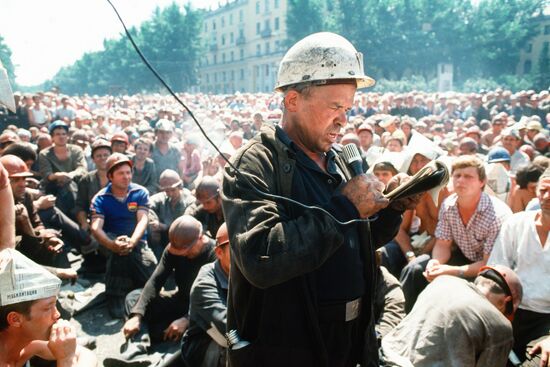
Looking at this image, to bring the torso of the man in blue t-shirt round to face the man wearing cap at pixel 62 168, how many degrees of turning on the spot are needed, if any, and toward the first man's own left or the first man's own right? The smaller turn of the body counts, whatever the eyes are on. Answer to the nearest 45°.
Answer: approximately 180°

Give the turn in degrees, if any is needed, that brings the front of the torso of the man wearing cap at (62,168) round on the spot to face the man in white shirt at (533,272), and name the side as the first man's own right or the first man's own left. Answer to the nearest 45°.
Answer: approximately 45° to the first man's own left

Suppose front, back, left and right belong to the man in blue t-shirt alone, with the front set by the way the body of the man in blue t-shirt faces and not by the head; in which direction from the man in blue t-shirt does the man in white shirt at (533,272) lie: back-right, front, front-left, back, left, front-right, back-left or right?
front-left

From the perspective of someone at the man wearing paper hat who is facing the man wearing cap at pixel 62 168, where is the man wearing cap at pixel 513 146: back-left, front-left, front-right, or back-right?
front-right

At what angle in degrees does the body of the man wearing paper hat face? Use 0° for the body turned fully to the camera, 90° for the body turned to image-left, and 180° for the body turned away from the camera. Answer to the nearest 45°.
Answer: approximately 270°

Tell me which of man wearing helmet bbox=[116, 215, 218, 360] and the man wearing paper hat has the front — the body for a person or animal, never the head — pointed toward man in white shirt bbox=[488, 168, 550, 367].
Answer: the man wearing paper hat

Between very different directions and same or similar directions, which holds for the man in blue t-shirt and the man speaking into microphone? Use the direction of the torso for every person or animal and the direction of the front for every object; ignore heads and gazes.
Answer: same or similar directions

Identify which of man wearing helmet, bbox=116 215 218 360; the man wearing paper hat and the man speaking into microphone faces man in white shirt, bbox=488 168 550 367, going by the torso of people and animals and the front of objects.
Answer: the man wearing paper hat

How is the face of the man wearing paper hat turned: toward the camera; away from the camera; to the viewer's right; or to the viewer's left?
to the viewer's right

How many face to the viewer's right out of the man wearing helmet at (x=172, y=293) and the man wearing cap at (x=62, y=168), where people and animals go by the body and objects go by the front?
0

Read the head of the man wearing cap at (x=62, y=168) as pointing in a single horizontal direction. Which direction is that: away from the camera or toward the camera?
toward the camera

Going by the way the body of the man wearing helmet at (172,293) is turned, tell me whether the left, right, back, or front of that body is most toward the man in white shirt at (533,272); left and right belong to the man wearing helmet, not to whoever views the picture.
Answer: left

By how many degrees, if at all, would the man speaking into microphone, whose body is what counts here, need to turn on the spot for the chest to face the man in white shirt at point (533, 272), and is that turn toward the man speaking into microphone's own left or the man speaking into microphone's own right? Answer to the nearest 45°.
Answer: approximately 90° to the man speaking into microphone's own left

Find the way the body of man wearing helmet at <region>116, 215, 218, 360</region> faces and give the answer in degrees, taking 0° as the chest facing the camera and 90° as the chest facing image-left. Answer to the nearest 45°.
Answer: approximately 45°

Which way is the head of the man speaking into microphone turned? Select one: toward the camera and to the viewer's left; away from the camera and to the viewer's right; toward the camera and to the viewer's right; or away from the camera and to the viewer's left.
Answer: toward the camera and to the viewer's right

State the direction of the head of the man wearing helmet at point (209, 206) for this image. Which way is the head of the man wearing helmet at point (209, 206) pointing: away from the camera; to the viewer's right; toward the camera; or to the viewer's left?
toward the camera
